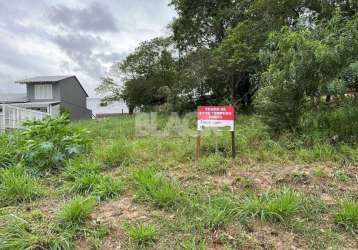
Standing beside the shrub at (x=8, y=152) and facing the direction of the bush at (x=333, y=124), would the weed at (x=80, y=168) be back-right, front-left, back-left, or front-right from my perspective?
front-right

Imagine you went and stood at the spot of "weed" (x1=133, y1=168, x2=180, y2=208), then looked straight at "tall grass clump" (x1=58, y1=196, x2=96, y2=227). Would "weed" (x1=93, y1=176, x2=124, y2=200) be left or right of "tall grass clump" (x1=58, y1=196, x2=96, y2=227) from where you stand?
right

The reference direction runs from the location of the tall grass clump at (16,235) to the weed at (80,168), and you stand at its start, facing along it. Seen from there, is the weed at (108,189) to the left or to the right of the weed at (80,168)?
right

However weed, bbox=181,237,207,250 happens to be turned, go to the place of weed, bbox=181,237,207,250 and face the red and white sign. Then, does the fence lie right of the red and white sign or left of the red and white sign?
left

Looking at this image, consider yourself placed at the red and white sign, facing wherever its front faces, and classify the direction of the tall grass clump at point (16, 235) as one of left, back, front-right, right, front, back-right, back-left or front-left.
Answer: front-right

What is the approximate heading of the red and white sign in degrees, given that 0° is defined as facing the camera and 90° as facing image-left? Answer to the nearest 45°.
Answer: approximately 0°

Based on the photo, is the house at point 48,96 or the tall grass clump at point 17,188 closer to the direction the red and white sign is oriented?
the tall grass clump

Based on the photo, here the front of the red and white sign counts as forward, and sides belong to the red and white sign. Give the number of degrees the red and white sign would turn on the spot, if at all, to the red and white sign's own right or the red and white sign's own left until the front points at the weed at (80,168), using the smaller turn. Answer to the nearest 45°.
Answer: approximately 90° to the red and white sign's own right

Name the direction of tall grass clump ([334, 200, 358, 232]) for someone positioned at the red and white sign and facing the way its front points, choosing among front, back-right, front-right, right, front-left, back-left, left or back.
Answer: front-left

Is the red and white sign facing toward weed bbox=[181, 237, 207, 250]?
yes

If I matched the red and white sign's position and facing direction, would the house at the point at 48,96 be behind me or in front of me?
behind

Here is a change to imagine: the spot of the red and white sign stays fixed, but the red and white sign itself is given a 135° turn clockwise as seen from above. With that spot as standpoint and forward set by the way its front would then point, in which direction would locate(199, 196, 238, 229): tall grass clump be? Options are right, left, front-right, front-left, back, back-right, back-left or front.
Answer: back-left
